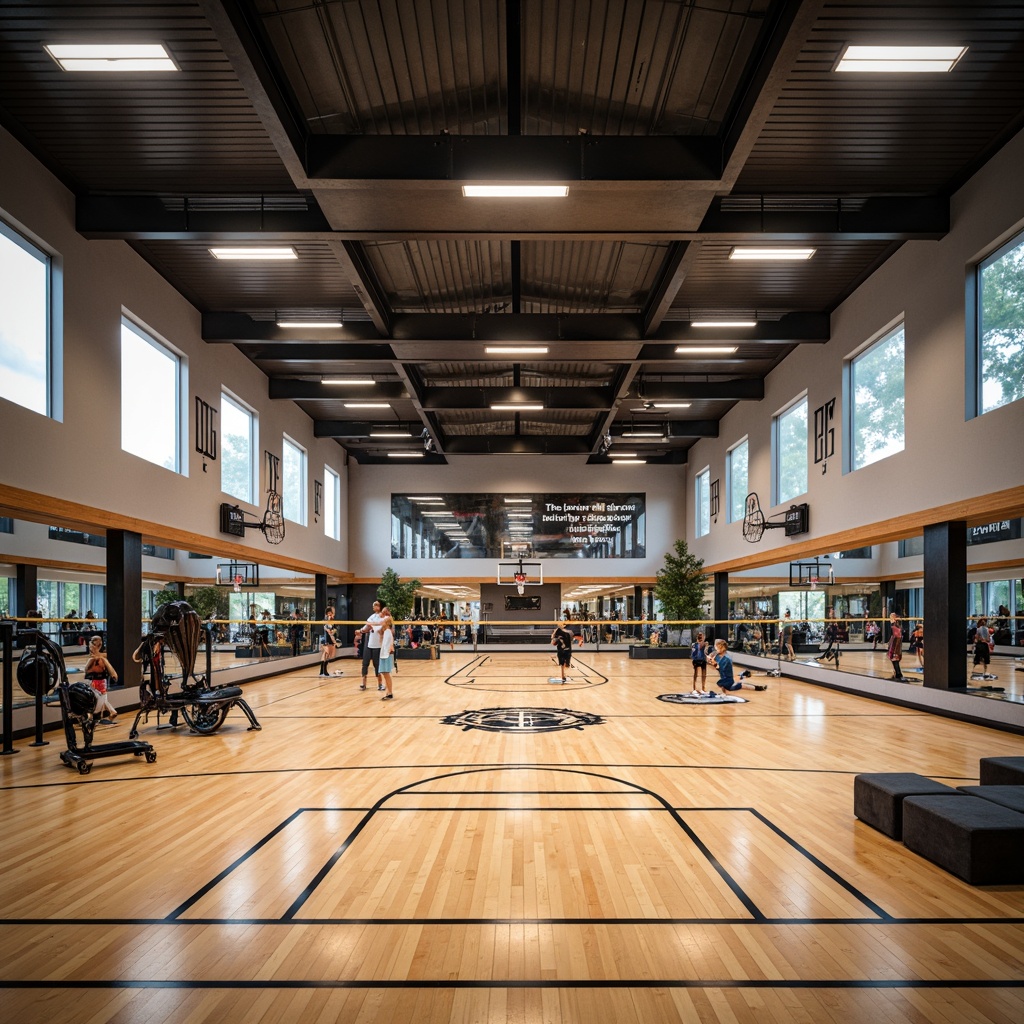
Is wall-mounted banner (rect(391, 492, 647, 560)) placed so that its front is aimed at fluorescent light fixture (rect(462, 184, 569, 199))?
yes

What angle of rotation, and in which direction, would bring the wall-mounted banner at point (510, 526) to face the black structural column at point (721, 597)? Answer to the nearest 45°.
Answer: approximately 45° to its left

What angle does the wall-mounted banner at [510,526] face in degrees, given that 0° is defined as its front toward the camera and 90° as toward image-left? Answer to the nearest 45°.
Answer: approximately 0°

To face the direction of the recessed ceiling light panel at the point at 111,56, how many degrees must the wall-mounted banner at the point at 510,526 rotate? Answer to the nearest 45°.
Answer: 0° — it already faces it

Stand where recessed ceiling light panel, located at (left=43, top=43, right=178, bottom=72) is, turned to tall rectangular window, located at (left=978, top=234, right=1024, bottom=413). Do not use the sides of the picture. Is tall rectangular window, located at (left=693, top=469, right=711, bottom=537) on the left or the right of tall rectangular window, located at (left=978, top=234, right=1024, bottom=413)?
left

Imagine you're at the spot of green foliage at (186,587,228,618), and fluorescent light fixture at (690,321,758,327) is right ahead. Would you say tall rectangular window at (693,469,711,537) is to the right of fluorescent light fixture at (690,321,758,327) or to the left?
left
